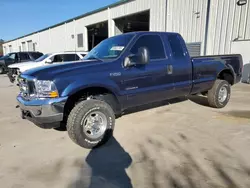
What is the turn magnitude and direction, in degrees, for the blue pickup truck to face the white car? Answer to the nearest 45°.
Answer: approximately 90° to its right

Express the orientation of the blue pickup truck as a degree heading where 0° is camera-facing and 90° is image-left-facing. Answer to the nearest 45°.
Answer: approximately 45°

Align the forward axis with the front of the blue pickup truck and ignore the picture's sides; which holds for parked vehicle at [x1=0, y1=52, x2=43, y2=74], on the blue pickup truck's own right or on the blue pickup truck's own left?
on the blue pickup truck's own right

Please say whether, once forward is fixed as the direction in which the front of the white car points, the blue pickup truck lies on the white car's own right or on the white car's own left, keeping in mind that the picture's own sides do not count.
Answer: on the white car's own left

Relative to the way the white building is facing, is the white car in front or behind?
in front
